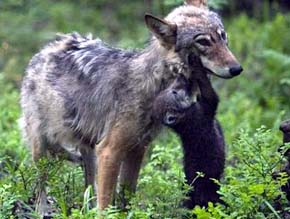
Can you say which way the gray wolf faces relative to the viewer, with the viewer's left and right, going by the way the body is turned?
facing the viewer and to the right of the viewer
